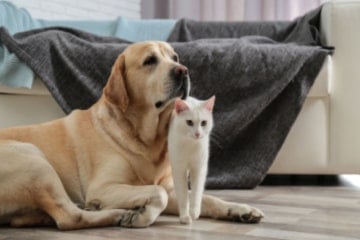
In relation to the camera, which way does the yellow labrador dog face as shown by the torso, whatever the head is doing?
to the viewer's right

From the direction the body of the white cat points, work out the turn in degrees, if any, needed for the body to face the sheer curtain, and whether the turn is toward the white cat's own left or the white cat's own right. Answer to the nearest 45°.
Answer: approximately 180°

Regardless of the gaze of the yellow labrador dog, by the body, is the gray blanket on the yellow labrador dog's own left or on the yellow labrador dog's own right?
on the yellow labrador dog's own left

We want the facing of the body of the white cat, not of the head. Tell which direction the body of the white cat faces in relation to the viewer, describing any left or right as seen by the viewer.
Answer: facing the viewer

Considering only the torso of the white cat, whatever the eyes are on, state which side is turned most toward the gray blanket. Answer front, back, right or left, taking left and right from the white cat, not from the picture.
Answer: back

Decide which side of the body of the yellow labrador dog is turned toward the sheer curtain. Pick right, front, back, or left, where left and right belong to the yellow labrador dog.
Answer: left

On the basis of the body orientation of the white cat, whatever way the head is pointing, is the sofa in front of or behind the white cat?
behind

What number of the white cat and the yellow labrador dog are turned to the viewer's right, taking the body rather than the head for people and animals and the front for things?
1

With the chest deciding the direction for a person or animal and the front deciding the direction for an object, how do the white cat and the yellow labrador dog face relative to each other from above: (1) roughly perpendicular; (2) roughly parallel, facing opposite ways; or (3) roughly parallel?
roughly perpendicular
